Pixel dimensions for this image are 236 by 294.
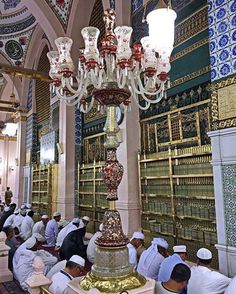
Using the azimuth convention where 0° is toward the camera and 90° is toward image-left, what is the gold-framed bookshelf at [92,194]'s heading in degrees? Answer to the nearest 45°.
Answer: approximately 45°

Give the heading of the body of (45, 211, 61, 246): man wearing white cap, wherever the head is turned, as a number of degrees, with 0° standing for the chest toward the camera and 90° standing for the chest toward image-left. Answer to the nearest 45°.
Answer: approximately 270°

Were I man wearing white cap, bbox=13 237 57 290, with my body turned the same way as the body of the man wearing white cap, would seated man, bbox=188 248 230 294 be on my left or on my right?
on my right

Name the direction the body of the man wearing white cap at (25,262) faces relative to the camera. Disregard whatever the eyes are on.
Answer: to the viewer's right

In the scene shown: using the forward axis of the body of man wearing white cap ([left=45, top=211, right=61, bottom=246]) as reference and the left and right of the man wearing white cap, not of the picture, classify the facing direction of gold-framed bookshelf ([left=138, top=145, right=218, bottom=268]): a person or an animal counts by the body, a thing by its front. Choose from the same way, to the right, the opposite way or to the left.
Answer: the opposite way
